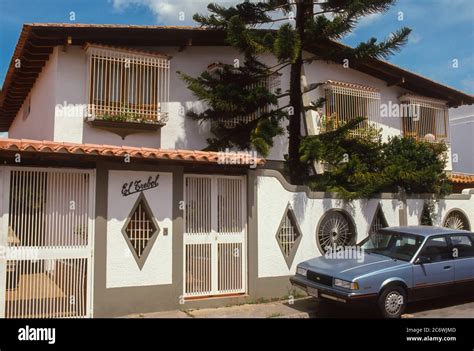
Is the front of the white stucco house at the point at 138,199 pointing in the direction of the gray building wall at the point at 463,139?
no

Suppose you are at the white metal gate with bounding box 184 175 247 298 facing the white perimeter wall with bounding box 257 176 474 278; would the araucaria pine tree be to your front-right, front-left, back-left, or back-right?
front-left

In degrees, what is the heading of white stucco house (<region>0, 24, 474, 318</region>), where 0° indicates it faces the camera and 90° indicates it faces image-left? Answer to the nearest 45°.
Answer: approximately 315°

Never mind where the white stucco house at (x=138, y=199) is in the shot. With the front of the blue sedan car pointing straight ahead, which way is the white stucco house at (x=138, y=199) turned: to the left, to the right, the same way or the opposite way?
to the left

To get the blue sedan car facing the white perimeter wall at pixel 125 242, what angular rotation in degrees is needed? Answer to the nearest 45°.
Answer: approximately 45° to its right

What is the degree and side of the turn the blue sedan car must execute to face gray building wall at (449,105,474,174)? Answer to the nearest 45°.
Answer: approximately 135° to its right
